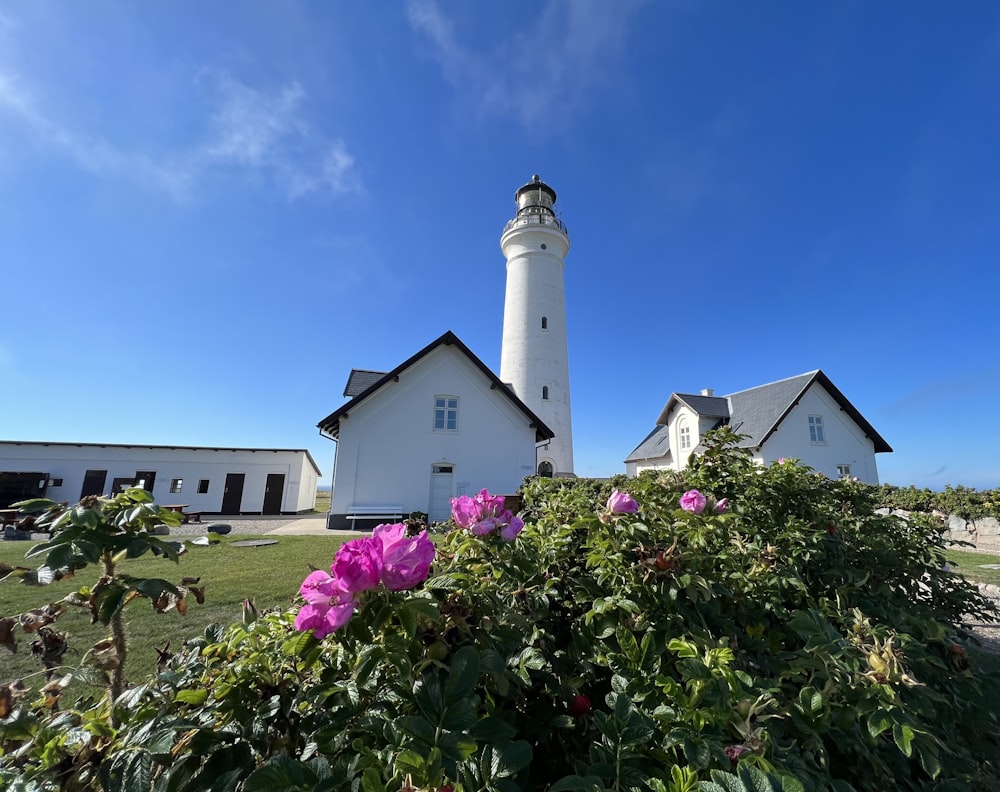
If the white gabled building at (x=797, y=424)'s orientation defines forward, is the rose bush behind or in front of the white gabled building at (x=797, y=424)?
in front

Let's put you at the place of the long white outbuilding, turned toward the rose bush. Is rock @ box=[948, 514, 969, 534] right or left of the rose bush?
left

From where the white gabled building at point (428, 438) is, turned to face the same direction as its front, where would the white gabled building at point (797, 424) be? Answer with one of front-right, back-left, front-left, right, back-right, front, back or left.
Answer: left

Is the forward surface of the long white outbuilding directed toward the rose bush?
yes

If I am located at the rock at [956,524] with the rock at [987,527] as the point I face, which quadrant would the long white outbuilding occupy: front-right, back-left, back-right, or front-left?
back-right

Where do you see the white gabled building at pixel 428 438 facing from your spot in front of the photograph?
facing the viewer

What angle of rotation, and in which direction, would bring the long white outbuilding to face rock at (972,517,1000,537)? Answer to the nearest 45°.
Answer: approximately 45° to its left

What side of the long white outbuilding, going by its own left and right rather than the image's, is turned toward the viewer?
front

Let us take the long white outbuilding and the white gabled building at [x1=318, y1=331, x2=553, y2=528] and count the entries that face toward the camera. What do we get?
2

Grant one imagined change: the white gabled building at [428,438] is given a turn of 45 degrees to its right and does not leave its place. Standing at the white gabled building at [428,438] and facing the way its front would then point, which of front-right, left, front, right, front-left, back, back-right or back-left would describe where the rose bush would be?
front-left

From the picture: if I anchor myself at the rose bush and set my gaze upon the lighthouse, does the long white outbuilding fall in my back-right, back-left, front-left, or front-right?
front-left

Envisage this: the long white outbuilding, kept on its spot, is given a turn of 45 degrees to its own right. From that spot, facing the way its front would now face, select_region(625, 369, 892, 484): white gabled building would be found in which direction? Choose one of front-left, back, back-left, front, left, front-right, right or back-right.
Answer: left
